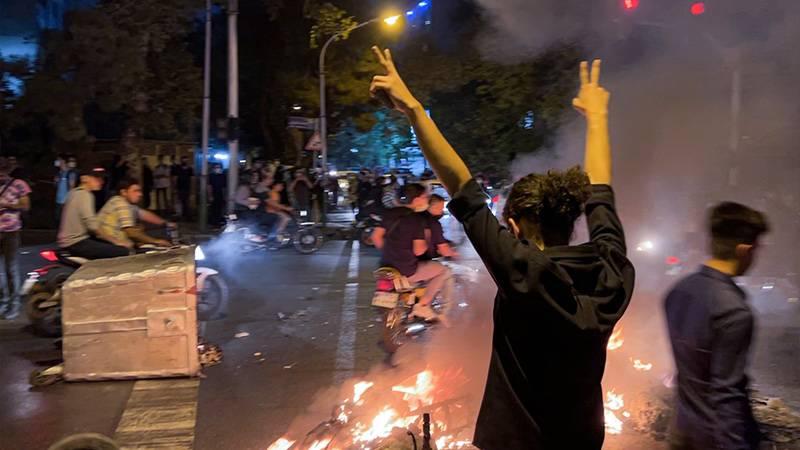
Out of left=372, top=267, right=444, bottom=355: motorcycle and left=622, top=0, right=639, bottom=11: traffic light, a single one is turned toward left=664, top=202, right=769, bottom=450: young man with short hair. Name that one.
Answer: the traffic light

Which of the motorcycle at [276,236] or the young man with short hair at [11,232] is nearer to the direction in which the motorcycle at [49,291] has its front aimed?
the motorcycle

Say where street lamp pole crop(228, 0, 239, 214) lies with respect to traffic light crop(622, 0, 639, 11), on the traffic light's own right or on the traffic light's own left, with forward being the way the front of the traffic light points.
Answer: on the traffic light's own right

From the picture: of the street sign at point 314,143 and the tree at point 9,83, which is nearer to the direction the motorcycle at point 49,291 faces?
the street sign

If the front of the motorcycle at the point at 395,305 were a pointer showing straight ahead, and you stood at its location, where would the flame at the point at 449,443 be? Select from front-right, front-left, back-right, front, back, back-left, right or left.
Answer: back-right

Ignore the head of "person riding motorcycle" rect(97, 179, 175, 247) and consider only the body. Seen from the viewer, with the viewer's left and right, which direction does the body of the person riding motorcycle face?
facing to the right of the viewer

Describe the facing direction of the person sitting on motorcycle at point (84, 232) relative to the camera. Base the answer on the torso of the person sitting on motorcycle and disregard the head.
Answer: to the viewer's right
